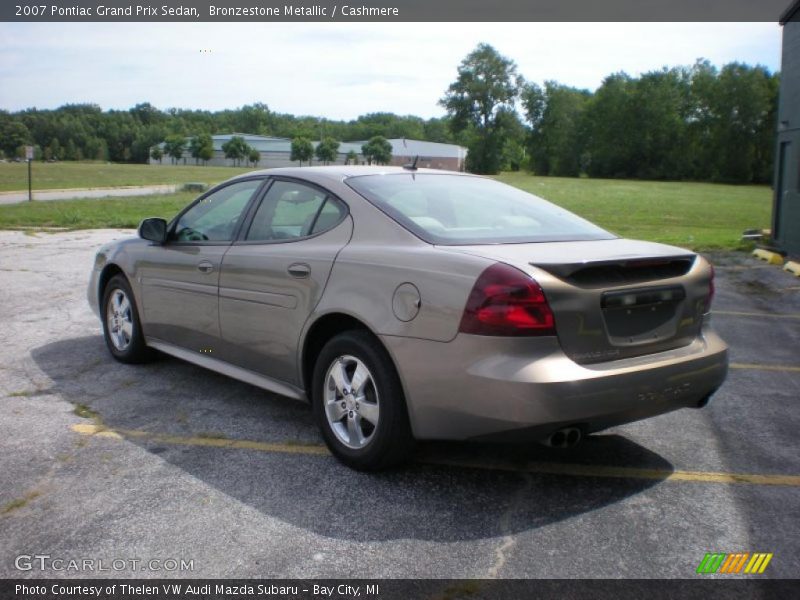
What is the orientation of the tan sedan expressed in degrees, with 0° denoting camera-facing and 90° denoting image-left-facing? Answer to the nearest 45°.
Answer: approximately 135°
